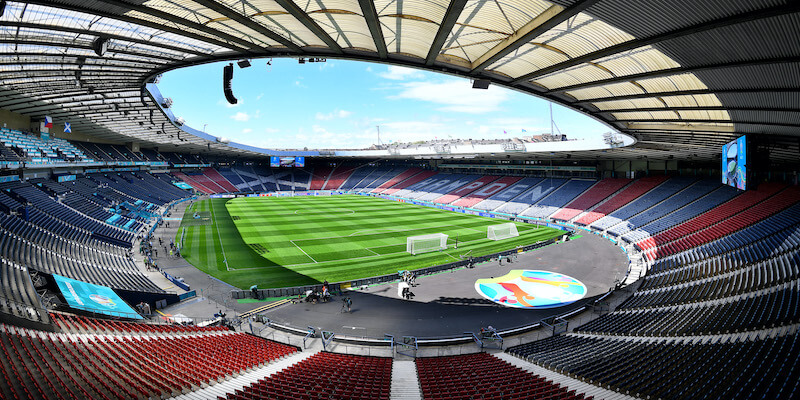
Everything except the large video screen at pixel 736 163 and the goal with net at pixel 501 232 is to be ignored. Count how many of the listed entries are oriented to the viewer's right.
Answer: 0

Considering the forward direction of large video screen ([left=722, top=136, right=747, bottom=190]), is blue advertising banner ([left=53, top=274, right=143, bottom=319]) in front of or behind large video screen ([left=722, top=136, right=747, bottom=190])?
in front

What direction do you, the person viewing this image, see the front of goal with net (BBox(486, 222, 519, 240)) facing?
facing away from the viewer and to the left of the viewer

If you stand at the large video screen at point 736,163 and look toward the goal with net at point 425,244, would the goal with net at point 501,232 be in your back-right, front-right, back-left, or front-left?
front-right

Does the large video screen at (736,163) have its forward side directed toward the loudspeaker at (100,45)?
yes

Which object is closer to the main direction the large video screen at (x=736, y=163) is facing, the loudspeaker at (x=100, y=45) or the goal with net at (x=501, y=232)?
the loudspeaker

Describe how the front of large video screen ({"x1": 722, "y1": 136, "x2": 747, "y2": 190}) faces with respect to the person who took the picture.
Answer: facing the viewer and to the left of the viewer

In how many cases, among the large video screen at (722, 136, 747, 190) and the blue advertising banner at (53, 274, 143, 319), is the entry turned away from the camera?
0
